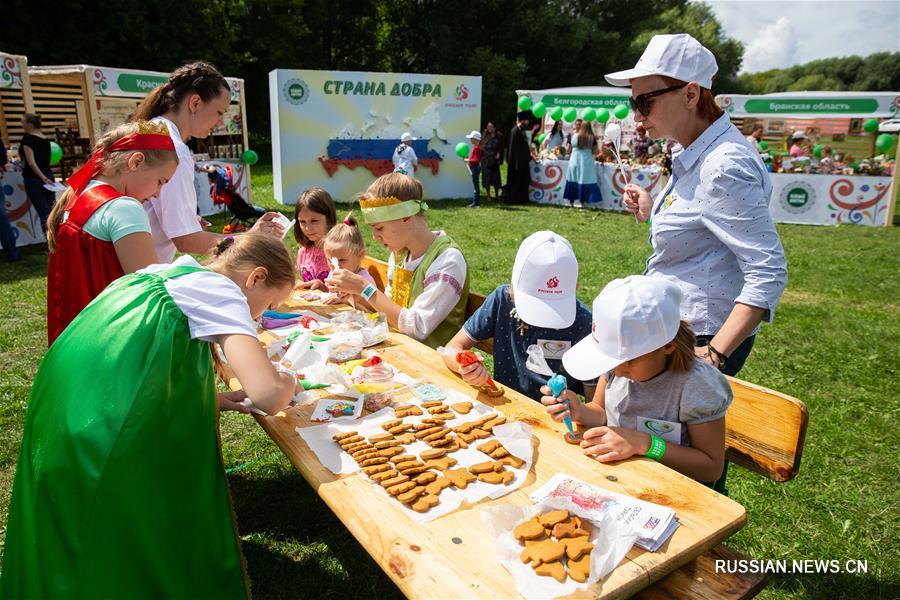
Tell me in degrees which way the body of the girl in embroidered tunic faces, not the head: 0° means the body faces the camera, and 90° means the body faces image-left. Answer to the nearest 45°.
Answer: approximately 45°

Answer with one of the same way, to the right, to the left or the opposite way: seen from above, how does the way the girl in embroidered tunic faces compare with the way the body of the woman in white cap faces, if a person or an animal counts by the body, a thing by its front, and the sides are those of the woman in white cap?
the same way

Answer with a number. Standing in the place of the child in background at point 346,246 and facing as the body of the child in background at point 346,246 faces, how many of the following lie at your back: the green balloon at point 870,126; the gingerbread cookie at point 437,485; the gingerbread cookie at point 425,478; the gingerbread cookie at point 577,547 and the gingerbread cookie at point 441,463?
1

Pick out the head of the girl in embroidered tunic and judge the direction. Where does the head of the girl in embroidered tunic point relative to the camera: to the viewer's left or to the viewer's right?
to the viewer's left

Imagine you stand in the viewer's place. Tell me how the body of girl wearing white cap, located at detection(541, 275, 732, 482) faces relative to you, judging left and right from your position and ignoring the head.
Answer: facing the viewer and to the left of the viewer

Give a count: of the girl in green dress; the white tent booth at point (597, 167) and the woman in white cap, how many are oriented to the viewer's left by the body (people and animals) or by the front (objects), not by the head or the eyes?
1

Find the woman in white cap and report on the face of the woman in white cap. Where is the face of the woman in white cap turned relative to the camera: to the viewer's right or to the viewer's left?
to the viewer's left

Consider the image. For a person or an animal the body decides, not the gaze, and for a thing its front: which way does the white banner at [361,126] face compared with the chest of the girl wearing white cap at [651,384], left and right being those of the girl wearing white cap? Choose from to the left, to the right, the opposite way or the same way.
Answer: to the left

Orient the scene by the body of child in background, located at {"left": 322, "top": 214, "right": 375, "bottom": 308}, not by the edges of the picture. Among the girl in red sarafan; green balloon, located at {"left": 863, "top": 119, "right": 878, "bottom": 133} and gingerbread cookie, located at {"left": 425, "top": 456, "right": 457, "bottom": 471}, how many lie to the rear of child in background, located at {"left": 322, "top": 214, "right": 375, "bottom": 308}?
1

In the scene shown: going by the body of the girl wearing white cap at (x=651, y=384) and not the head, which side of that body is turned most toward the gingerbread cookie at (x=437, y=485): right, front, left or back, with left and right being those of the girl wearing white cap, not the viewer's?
front

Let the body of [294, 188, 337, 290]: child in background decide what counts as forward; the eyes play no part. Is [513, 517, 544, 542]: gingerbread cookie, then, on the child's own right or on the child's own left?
on the child's own left

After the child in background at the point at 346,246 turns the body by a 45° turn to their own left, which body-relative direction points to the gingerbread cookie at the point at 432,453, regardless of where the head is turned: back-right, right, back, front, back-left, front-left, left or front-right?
front

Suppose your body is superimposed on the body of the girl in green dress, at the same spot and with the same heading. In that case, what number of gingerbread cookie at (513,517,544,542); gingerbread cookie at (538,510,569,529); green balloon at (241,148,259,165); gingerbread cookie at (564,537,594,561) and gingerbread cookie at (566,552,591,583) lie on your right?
4

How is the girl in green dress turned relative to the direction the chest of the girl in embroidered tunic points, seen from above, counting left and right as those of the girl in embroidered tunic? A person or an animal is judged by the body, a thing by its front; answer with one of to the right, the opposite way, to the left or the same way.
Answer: the opposite way

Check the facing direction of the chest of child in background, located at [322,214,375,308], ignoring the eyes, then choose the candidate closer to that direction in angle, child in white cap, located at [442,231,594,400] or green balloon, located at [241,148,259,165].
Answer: the child in white cap

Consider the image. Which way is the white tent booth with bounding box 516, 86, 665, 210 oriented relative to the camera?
toward the camera

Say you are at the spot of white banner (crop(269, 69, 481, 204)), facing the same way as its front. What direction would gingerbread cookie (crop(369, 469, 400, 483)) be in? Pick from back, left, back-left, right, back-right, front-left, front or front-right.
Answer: front

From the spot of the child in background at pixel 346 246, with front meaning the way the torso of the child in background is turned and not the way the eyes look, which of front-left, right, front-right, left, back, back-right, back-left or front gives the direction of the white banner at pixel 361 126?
back-right

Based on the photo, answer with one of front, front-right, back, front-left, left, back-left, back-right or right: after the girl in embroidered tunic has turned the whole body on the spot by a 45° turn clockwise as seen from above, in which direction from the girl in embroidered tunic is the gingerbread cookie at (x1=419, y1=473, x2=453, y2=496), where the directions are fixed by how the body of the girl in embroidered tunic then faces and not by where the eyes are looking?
left

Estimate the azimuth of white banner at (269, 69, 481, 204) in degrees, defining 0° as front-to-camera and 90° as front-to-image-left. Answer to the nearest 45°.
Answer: approximately 0°
